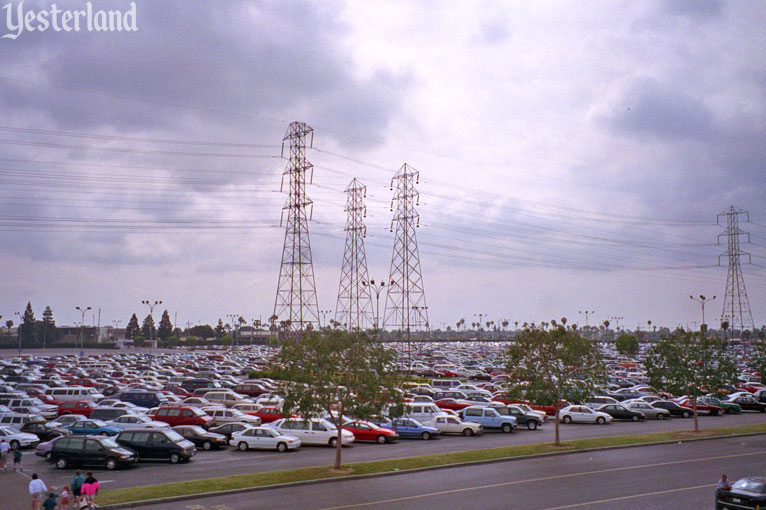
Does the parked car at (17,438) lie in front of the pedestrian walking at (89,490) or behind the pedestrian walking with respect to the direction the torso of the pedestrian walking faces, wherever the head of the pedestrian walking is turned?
in front

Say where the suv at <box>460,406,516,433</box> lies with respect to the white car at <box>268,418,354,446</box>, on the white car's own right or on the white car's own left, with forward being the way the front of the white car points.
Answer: on the white car's own left

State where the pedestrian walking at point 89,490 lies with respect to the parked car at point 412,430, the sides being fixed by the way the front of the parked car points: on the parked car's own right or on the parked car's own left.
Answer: on the parked car's own right

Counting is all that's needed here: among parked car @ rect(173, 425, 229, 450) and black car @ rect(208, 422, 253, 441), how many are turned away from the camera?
0

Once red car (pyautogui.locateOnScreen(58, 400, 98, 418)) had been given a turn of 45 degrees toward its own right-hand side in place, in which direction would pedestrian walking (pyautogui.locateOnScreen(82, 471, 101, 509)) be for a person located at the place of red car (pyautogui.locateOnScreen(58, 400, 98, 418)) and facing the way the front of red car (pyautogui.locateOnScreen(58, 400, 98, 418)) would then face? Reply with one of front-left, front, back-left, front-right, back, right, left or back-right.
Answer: front
